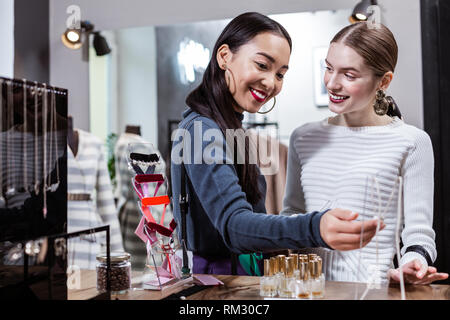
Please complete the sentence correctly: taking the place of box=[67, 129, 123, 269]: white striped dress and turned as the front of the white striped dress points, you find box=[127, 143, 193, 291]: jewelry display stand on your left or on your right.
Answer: on your left

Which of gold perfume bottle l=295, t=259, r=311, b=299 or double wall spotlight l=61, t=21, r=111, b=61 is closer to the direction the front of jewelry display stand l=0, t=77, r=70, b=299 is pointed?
the gold perfume bottle

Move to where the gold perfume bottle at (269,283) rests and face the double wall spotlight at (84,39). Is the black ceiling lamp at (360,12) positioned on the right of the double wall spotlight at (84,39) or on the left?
right

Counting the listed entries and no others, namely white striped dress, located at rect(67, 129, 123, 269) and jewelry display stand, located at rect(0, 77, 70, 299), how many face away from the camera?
0

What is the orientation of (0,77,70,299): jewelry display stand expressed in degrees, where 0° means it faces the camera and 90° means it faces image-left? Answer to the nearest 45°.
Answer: approximately 315°

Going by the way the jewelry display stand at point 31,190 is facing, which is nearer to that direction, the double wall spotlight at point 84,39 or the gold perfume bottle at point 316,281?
the gold perfume bottle

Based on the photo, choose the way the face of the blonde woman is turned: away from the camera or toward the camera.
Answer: toward the camera

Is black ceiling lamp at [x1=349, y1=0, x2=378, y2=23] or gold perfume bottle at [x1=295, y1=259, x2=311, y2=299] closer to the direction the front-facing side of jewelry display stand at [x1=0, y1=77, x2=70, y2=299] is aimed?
the gold perfume bottle

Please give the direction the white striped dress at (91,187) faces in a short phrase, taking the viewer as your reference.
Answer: facing the viewer and to the left of the viewer

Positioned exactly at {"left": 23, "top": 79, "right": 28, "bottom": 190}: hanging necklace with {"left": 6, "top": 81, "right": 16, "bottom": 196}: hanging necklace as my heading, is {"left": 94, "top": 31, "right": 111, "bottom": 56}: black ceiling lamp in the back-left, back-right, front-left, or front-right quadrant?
back-right
